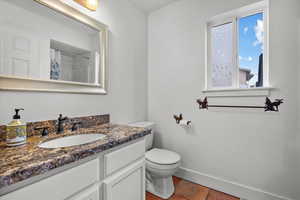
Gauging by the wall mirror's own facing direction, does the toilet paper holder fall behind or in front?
in front

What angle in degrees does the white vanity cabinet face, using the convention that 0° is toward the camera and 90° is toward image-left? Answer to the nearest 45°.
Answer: approximately 315°

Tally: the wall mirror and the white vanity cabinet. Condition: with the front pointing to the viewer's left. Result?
0

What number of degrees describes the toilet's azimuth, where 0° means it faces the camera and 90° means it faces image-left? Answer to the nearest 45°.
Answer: approximately 315°

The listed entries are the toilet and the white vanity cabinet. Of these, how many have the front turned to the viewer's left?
0

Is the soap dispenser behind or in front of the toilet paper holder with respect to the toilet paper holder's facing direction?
in front

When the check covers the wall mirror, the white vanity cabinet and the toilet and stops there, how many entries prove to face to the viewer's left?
0

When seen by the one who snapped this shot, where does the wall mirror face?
facing the viewer and to the right of the viewer

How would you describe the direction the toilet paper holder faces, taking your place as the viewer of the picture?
facing the viewer and to the left of the viewer

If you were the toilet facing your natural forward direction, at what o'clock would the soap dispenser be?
The soap dispenser is roughly at 3 o'clock from the toilet.
